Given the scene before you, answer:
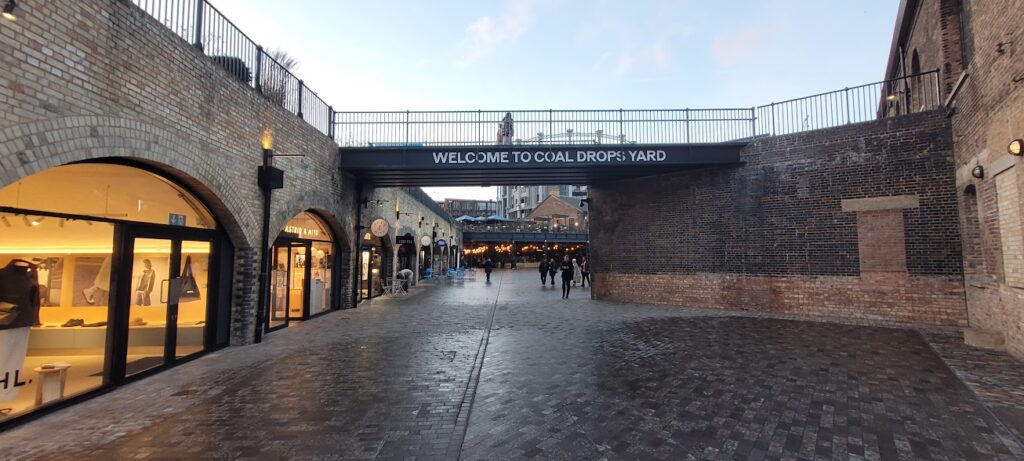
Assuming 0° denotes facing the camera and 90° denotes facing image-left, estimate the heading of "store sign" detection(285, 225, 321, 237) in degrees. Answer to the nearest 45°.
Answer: approximately 315°

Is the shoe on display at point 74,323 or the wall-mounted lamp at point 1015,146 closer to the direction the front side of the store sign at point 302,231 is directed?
the wall-mounted lamp

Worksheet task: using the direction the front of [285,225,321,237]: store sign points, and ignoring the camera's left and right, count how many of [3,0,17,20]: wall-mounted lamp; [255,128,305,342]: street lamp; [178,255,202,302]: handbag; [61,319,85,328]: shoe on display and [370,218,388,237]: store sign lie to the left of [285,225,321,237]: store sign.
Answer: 1

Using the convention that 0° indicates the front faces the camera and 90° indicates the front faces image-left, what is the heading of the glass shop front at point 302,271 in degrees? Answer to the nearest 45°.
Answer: approximately 315°

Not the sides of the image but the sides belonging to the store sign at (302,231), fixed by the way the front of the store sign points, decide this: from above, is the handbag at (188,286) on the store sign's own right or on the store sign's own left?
on the store sign's own right

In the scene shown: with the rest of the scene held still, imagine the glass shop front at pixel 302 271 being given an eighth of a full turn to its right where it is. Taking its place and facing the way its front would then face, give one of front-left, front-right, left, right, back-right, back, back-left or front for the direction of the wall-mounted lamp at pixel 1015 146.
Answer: front-left

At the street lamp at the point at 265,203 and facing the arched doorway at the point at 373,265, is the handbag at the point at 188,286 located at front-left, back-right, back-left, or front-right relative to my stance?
back-left

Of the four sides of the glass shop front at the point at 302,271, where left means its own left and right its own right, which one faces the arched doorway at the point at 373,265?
left

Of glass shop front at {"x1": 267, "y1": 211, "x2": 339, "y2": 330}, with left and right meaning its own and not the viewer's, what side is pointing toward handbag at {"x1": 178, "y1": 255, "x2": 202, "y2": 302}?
right

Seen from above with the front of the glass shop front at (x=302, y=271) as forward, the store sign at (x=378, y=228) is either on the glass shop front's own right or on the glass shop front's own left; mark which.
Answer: on the glass shop front's own left

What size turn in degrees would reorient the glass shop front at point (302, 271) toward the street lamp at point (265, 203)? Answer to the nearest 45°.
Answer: approximately 45° to its right
